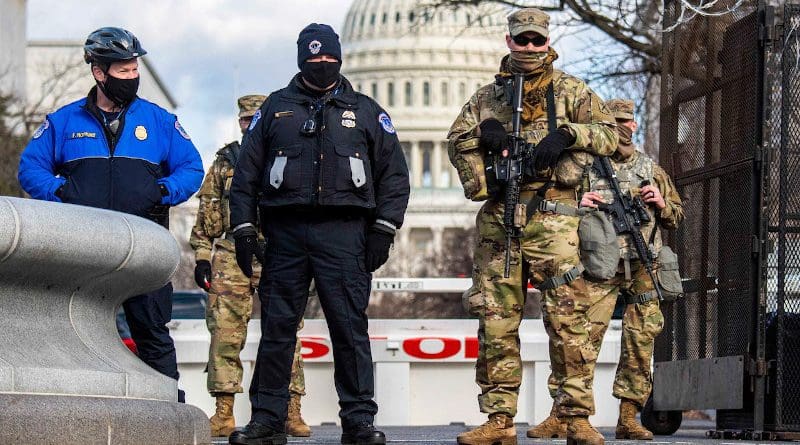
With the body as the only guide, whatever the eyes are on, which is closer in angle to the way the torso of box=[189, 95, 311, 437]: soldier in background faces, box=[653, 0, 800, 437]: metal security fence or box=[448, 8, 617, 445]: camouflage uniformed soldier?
the camouflage uniformed soldier

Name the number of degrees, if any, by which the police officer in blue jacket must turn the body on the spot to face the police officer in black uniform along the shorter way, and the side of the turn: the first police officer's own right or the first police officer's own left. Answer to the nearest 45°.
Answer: approximately 45° to the first police officer's own left

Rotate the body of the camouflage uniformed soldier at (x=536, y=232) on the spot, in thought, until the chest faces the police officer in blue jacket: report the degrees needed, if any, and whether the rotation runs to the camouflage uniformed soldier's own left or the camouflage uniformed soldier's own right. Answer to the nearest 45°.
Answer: approximately 90° to the camouflage uniformed soldier's own right

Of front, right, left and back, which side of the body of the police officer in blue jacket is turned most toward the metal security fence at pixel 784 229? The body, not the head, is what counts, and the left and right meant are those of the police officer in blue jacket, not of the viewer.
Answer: left

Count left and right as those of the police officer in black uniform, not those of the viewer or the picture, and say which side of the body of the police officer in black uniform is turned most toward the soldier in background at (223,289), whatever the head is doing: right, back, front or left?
back
